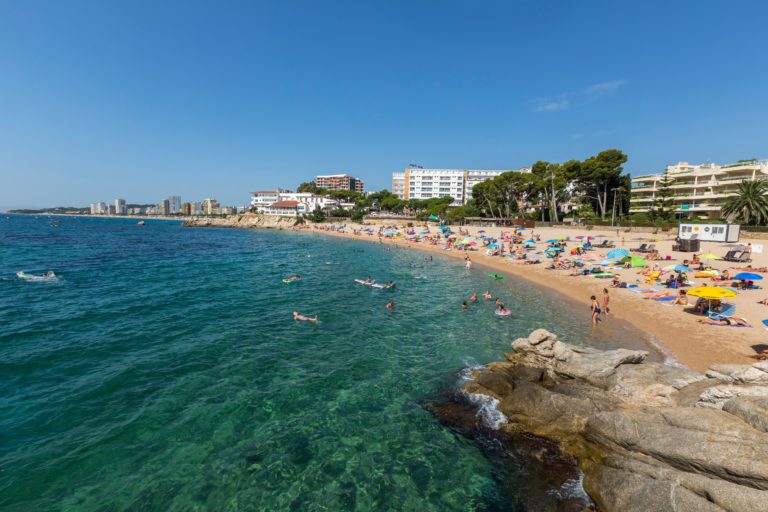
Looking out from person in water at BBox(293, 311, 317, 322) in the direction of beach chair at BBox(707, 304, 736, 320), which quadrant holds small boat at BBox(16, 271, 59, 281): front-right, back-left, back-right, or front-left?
back-left
